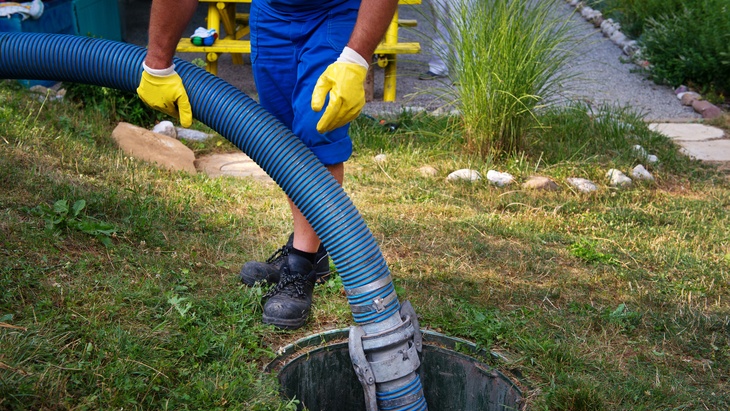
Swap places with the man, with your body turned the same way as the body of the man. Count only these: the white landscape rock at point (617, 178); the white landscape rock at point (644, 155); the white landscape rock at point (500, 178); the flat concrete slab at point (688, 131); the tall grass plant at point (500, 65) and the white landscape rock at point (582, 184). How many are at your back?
6

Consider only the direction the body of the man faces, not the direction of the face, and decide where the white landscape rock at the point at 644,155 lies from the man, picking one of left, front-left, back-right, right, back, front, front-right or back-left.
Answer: back

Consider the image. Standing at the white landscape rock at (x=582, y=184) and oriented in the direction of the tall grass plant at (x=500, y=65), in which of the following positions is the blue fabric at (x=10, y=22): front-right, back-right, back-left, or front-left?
front-left

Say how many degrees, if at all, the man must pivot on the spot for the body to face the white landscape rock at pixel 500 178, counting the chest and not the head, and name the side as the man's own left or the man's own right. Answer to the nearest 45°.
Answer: approximately 180°

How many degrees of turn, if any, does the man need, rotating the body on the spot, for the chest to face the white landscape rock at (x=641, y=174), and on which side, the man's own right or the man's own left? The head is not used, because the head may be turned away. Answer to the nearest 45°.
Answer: approximately 180°

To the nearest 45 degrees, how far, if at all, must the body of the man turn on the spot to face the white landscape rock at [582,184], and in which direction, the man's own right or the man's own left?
approximately 180°

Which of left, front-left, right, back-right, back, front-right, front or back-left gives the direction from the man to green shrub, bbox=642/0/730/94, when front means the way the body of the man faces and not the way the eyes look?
back

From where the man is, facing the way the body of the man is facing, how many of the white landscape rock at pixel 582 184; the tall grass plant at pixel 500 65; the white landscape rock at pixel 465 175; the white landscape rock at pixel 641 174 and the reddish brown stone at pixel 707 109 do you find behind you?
5

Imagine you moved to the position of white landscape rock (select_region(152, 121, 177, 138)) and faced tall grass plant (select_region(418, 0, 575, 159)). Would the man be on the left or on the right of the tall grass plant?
right

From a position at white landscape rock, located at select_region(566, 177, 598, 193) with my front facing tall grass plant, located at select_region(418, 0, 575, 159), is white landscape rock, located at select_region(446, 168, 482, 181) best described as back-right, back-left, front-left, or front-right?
front-left

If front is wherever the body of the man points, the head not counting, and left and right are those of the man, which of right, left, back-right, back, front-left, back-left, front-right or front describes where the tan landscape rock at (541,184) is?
back

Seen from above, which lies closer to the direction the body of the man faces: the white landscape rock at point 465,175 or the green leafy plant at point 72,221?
the green leafy plant

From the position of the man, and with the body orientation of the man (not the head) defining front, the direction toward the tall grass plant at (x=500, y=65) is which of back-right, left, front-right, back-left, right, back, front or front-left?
back

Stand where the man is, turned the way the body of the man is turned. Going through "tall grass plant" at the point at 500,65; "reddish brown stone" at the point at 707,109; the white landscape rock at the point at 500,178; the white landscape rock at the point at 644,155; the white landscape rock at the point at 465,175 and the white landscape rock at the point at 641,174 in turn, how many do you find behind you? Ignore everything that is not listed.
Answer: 6

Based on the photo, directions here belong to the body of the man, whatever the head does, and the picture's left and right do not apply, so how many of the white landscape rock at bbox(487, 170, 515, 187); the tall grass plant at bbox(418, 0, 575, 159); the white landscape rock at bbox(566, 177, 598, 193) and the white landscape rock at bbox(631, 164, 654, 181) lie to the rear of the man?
4

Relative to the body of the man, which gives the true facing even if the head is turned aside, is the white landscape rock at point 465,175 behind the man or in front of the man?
behind

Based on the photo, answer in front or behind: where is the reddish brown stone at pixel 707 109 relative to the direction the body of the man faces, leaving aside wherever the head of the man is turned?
behind

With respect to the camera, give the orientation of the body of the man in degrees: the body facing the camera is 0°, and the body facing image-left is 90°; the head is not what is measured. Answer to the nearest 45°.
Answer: approximately 45°

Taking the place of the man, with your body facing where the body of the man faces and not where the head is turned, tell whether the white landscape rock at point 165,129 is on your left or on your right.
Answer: on your right
